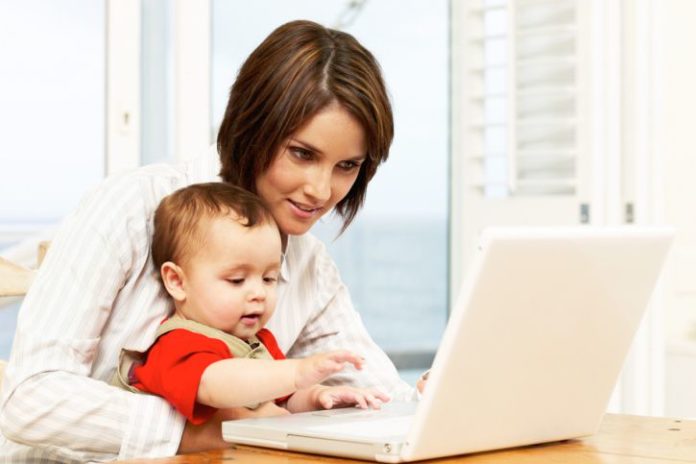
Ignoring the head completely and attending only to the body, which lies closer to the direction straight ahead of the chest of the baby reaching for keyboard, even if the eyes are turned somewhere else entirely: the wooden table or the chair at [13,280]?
the wooden table

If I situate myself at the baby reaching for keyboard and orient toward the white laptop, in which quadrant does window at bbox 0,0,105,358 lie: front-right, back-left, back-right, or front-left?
back-left

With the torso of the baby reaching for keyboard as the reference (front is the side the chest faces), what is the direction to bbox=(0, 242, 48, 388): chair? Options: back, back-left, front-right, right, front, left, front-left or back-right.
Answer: back

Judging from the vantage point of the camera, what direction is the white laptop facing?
facing away from the viewer and to the left of the viewer

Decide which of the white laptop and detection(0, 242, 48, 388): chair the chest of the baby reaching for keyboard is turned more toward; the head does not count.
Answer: the white laptop

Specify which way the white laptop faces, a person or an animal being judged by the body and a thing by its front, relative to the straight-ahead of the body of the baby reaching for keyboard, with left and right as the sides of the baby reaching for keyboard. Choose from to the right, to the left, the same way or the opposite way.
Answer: the opposite way
